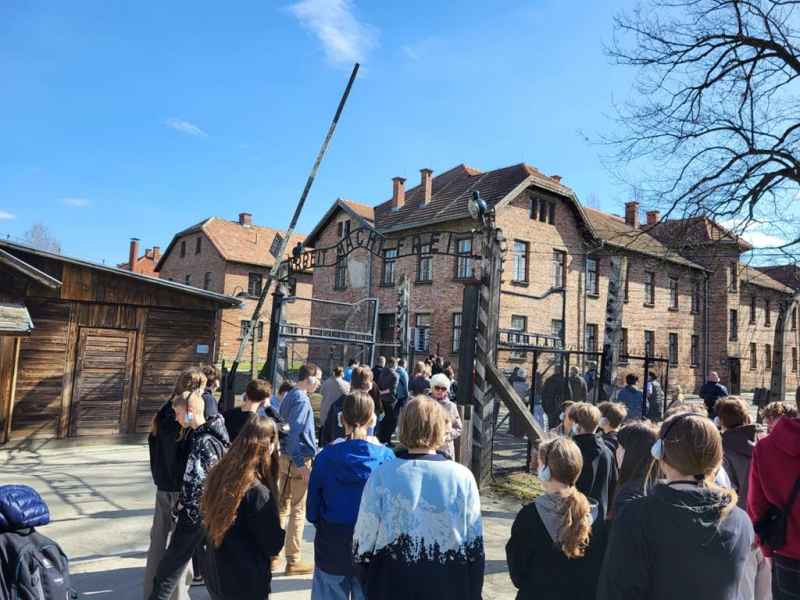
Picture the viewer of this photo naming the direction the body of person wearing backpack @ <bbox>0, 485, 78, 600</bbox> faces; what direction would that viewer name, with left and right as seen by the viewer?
facing away from the viewer and to the left of the viewer

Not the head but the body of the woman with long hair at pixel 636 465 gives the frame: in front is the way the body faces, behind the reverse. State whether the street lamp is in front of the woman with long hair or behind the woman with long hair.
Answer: in front

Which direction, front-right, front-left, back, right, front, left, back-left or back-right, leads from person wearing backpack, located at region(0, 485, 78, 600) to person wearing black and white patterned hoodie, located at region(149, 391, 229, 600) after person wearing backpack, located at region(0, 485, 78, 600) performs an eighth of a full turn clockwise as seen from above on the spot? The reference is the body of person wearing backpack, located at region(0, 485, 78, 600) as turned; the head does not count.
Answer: front-right

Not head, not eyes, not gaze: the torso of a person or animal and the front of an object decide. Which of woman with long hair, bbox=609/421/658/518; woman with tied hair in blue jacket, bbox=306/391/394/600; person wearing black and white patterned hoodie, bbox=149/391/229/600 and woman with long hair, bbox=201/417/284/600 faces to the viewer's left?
the person wearing black and white patterned hoodie

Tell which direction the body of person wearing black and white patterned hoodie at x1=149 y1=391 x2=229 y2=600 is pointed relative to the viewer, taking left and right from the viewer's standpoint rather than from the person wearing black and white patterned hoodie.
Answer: facing to the left of the viewer

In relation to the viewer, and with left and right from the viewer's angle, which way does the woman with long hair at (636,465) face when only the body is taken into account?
facing away from the viewer

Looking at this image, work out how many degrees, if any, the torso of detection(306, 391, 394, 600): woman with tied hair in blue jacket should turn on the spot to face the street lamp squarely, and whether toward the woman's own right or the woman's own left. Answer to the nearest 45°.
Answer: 0° — they already face it

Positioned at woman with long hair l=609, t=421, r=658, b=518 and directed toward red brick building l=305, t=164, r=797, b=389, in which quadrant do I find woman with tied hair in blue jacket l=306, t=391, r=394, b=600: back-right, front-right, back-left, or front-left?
back-left

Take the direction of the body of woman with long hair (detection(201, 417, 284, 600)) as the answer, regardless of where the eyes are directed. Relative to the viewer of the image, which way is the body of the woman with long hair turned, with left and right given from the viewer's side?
facing away from the viewer and to the right of the viewer

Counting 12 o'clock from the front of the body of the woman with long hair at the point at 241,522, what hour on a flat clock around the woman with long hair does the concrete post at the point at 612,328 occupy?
The concrete post is roughly at 12 o'clock from the woman with long hair.

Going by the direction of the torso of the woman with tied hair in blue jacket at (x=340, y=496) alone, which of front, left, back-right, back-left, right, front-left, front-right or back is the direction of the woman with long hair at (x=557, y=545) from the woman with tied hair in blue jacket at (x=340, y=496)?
back-right

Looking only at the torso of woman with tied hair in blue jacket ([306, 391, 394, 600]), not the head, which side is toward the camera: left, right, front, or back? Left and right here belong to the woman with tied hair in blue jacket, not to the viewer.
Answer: back

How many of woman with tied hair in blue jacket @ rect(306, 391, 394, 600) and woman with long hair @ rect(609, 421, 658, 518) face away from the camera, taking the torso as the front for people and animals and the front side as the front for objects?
2

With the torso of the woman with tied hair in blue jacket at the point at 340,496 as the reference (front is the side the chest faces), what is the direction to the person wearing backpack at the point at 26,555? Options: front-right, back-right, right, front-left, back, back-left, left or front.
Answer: back-left
